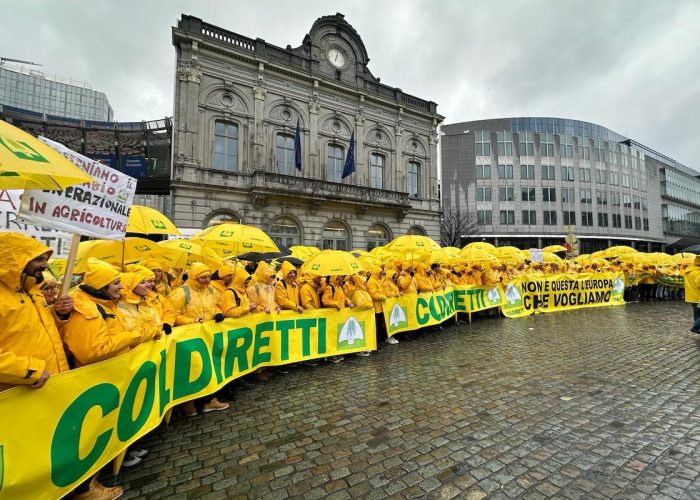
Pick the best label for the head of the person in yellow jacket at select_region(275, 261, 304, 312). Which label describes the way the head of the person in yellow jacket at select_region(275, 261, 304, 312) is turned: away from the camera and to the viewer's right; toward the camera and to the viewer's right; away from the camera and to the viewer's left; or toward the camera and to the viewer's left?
toward the camera and to the viewer's right

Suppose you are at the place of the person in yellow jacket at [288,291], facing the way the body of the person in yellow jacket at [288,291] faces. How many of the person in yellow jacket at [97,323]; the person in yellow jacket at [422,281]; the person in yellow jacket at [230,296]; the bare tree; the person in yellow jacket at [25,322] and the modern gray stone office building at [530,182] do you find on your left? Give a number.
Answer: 3

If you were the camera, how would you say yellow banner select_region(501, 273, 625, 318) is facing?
facing the viewer

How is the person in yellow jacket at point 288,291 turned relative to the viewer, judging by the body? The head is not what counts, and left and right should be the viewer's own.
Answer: facing the viewer and to the right of the viewer

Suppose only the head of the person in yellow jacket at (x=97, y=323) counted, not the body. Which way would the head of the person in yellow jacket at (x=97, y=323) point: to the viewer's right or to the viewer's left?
to the viewer's right

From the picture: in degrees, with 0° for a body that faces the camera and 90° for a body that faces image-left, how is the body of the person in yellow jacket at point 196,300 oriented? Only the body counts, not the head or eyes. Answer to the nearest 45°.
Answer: approximately 315°

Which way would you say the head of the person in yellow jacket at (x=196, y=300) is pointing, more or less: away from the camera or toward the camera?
toward the camera

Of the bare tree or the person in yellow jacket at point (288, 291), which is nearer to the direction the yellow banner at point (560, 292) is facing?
the person in yellow jacket

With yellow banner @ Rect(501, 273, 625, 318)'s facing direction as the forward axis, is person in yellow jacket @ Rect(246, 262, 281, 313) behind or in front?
in front

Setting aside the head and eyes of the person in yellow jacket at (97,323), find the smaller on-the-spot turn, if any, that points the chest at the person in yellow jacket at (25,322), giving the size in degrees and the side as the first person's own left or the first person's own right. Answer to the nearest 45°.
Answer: approximately 135° to the first person's own right

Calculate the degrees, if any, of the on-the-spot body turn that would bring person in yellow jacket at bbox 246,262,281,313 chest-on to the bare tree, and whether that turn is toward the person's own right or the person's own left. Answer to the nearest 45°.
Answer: approximately 90° to the person's own left

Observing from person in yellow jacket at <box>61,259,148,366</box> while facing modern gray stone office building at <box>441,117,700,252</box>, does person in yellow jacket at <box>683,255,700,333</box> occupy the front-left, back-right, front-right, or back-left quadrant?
front-right

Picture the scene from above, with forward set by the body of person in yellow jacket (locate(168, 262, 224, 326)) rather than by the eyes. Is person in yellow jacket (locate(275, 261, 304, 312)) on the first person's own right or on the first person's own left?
on the first person's own left

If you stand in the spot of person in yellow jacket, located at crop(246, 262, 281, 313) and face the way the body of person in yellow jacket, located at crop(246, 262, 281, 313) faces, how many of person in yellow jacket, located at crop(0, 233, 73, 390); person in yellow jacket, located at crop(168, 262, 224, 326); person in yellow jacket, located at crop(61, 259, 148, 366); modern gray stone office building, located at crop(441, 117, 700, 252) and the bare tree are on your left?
2

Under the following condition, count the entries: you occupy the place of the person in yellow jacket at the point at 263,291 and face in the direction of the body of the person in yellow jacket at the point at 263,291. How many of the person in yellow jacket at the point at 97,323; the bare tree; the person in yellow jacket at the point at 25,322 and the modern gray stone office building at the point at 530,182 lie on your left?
2
